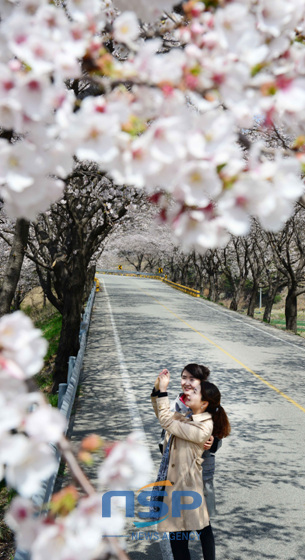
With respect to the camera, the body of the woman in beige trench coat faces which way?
to the viewer's left

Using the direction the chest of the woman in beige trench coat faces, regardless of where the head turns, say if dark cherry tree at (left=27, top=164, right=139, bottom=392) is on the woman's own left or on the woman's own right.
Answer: on the woman's own right
